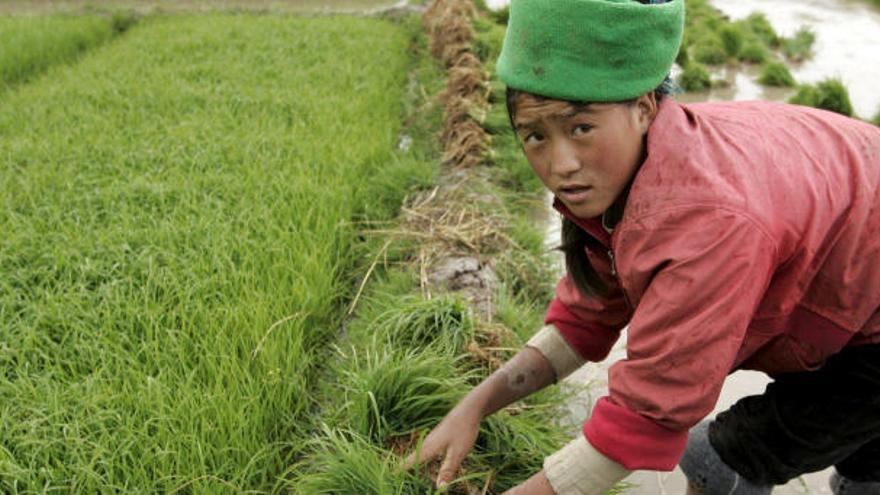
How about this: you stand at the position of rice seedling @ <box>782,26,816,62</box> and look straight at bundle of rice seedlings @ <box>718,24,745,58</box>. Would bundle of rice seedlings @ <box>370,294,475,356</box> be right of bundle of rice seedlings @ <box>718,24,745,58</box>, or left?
left

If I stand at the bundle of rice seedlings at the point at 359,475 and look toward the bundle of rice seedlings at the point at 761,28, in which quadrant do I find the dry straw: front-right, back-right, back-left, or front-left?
front-left

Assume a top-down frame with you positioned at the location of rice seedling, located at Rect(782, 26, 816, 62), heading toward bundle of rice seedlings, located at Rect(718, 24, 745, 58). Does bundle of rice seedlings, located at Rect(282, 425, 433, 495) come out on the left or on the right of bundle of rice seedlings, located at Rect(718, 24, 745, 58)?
left

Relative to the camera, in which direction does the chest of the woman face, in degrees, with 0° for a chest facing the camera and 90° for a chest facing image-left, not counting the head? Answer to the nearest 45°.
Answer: approximately 45°

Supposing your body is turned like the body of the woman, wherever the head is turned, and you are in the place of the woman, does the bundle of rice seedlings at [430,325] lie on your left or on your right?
on your right

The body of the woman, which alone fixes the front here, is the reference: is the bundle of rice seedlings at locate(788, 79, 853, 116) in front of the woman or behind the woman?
behind

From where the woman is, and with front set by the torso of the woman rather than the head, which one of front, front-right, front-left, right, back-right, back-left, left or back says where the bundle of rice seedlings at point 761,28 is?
back-right

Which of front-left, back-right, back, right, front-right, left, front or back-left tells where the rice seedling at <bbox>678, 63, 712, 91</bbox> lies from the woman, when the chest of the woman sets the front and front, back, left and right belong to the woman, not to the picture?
back-right

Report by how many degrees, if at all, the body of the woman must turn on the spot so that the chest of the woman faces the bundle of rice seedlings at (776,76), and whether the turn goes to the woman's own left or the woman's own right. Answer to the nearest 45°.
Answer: approximately 135° to the woman's own right
